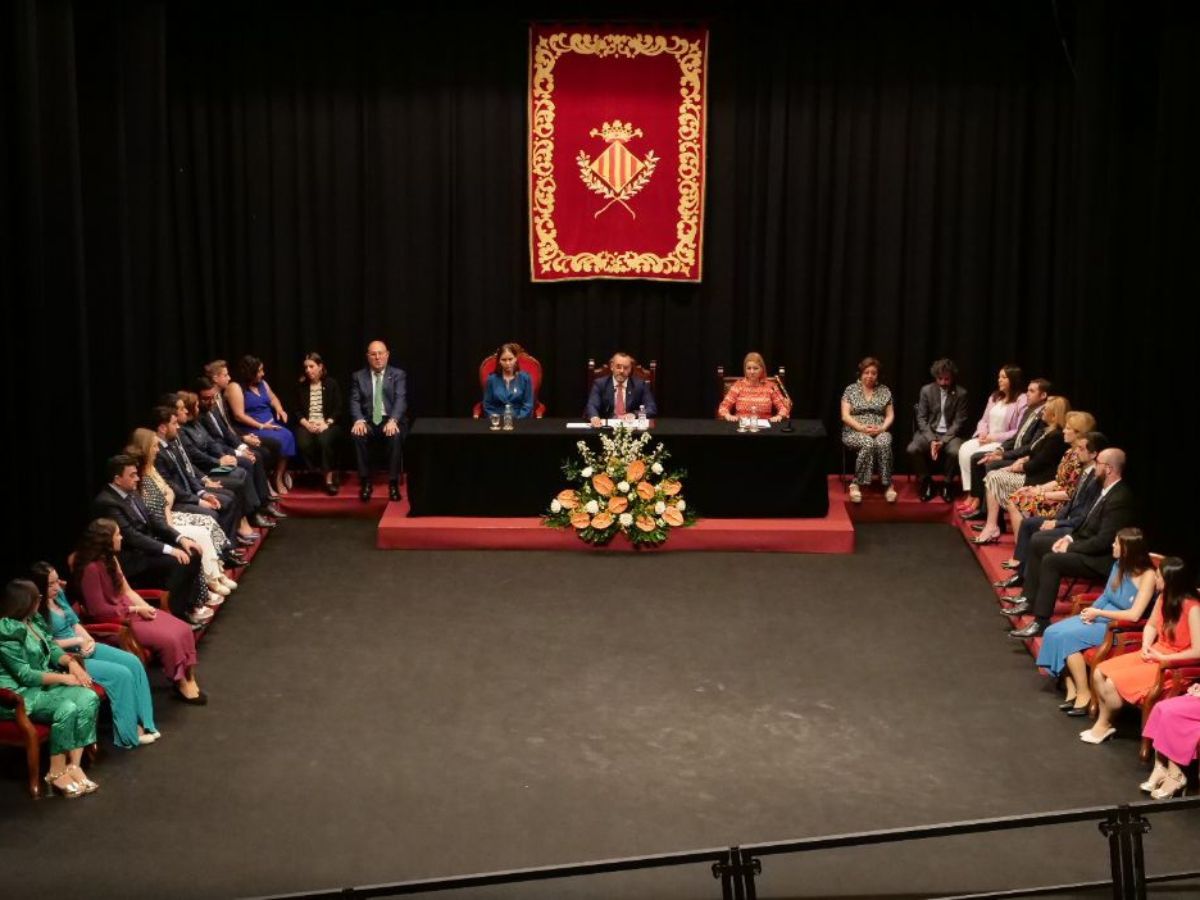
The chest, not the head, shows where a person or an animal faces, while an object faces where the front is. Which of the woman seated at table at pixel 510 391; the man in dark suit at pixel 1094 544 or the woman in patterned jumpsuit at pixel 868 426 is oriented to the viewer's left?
the man in dark suit

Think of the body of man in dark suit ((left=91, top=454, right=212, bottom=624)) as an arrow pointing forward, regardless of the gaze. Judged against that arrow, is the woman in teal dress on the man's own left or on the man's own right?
on the man's own right

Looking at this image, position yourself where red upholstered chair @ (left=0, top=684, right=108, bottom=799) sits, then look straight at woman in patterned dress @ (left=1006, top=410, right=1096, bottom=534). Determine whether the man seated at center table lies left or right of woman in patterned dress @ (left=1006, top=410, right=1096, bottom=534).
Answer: left

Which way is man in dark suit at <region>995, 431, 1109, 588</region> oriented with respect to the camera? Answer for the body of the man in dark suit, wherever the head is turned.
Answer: to the viewer's left

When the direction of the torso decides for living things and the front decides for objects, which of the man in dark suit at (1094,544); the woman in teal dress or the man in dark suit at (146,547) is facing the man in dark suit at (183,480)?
the man in dark suit at (1094,544)

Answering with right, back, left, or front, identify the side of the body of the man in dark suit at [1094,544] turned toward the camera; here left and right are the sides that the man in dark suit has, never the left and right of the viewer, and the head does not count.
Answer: left

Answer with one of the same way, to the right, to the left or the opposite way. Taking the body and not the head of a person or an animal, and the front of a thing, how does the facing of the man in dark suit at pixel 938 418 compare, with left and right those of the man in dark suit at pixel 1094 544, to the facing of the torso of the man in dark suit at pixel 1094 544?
to the left

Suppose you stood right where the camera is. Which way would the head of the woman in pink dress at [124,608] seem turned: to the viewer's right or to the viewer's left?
to the viewer's right

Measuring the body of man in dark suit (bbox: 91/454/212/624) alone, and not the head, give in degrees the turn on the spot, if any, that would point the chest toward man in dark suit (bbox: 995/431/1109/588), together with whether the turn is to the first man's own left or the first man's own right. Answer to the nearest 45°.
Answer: approximately 45° to the first man's own left

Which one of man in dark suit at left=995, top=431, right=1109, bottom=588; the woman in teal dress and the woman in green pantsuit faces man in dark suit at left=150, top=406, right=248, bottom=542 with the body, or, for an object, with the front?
man in dark suit at left=995, top=431, right=1109, bottom=588
